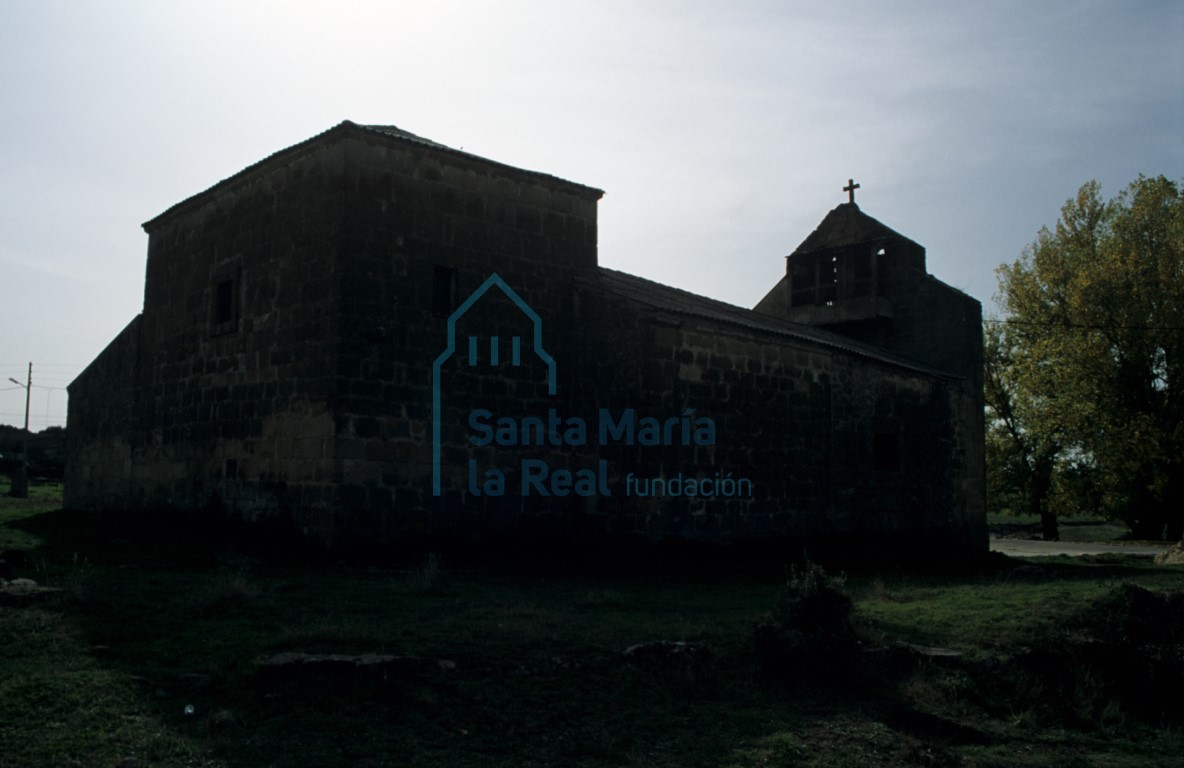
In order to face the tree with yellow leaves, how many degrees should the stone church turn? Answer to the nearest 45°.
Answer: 0° — it already faces it

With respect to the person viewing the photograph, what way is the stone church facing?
facing away from the viewer and to the right of the viewer

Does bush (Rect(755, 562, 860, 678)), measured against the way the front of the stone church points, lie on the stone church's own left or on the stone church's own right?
on the stone church's own right

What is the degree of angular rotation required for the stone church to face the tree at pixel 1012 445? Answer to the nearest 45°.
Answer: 0° — it already faces it

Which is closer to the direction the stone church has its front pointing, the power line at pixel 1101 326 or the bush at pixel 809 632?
the power line

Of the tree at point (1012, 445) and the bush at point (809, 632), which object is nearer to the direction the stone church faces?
the tree
